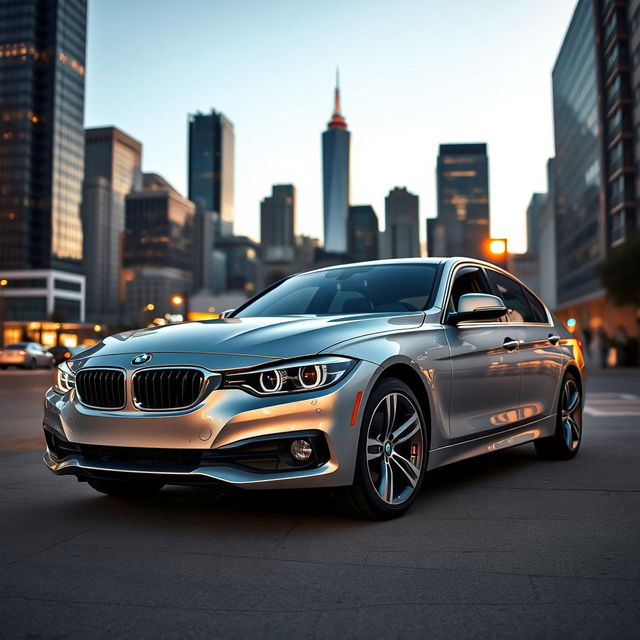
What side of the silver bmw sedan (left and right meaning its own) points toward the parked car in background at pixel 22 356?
right

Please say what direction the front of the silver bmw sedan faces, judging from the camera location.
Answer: facing the viewer and to the left of the viewer
